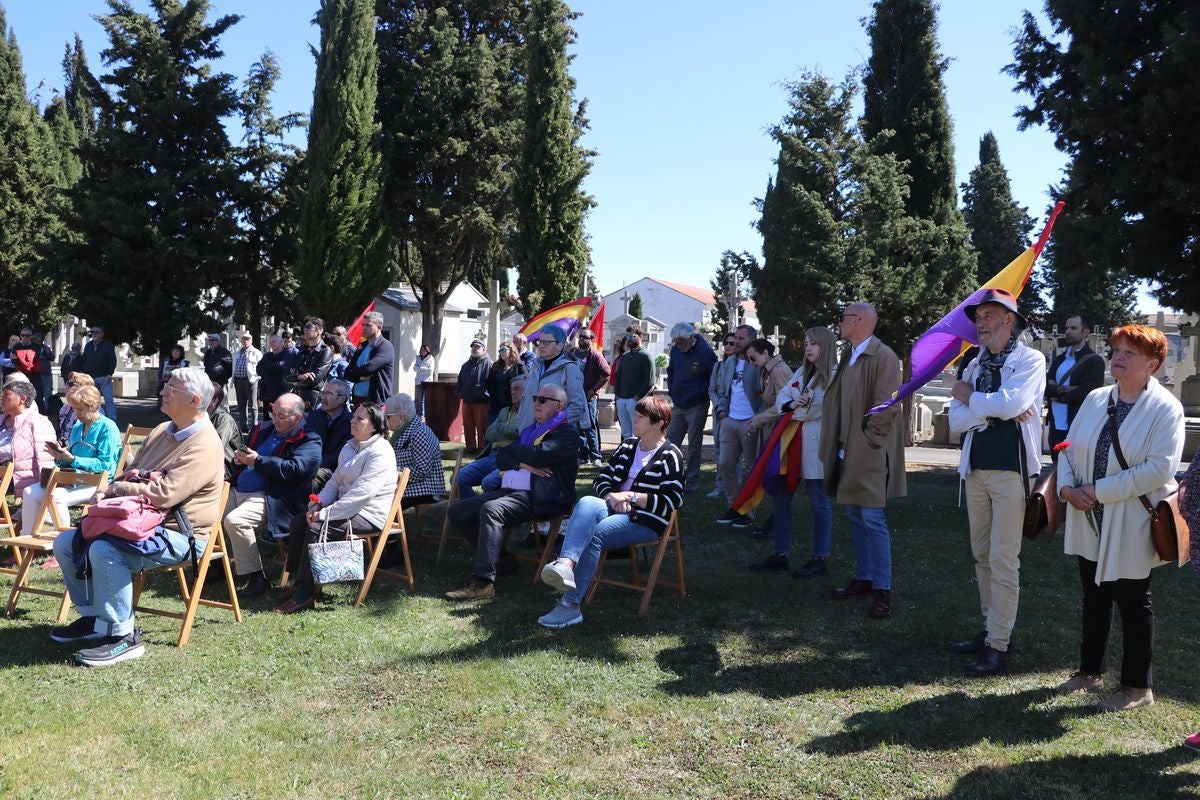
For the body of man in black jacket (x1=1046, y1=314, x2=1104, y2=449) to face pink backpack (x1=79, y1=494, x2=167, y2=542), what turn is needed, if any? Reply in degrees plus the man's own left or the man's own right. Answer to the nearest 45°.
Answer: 0° — they already face it

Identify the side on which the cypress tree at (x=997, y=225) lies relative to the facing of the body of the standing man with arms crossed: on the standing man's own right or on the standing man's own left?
on the standing man's own right

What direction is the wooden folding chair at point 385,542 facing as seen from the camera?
to the viewer's left

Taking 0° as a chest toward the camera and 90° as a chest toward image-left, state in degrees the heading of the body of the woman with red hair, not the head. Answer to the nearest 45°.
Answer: approximately 45°

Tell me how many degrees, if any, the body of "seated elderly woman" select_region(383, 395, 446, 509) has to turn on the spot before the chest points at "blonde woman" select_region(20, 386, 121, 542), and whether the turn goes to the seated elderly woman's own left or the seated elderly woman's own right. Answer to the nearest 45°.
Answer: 0° — they already face them

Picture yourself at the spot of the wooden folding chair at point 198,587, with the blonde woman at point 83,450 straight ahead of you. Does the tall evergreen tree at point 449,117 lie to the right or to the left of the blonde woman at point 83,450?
right

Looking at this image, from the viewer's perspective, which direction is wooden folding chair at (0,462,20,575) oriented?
to the viewer's left

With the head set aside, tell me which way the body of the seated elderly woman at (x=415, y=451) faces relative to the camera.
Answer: to the viewer's left

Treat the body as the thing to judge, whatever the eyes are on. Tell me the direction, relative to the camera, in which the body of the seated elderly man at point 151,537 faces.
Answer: to the viewer's left

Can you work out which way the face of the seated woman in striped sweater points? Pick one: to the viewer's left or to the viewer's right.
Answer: to the viewer's left

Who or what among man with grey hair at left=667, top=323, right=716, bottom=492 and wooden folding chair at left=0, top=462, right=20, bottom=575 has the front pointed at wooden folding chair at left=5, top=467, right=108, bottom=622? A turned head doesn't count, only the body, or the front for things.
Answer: the man with grey hair

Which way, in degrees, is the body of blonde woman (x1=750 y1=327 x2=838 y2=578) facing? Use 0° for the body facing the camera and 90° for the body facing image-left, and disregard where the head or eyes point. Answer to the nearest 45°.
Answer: approximately 90°

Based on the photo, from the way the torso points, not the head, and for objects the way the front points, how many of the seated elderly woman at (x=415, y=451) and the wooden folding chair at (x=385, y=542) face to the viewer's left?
2

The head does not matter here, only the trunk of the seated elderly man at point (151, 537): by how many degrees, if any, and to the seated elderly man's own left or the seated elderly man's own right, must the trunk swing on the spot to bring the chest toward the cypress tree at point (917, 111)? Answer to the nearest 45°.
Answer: approximately 135° to the seated elderly man's own right
